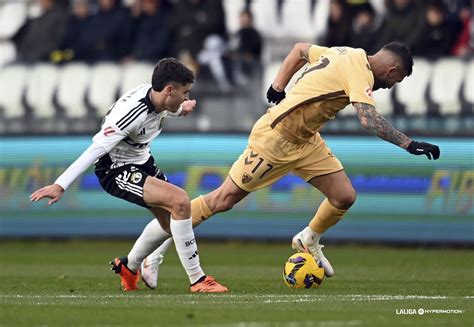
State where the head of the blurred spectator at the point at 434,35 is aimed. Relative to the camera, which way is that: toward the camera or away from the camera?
toward the camera

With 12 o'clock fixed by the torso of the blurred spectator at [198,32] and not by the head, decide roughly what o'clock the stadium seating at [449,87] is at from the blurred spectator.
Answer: The stadium seating is roughly at 10 o'clock from the blurred spectator.

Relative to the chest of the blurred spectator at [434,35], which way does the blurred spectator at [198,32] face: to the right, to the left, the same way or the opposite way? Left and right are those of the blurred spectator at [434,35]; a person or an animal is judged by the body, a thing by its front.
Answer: the same way

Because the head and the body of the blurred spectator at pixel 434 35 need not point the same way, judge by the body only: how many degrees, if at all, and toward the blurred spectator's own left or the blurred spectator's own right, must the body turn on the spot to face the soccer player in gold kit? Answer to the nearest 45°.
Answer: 0° — they already face them

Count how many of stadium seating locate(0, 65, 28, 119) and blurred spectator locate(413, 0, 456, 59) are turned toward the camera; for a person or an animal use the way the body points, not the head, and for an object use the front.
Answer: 2

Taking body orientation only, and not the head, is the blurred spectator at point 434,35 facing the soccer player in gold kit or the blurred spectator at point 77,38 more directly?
the soccer player in gold kit

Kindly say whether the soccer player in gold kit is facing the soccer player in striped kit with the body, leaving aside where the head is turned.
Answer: no

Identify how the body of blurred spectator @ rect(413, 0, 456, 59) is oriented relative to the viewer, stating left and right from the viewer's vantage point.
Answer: facing the viewer

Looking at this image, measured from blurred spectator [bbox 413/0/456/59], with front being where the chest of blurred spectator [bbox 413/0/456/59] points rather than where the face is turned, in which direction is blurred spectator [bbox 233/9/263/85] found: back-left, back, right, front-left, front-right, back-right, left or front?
right

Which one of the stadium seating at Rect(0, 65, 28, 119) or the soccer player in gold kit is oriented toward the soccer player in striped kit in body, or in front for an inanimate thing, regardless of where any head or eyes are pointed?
the stadium seating

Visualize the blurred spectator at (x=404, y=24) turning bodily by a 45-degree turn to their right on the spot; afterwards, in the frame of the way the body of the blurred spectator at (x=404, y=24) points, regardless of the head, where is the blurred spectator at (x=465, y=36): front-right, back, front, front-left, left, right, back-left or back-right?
back-left

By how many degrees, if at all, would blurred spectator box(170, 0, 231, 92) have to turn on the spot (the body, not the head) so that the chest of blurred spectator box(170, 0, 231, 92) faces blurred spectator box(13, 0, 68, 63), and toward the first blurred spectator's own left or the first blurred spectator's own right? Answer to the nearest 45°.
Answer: approximately 90° to the first blurred spectator's own right

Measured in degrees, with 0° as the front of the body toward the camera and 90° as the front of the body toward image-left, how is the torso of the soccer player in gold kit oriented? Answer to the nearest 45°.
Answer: approximately 270°

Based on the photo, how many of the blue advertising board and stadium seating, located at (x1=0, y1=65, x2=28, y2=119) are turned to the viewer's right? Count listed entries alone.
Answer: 0

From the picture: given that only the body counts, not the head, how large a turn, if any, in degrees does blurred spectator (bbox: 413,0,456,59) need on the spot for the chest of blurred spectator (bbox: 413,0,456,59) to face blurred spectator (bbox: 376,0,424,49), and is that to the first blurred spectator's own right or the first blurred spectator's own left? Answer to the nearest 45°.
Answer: approximately 90° to the first blurred spectator's own right

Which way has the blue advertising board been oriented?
toward the camera

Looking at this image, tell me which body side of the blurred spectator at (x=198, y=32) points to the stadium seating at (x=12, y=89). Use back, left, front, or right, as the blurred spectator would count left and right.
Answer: right

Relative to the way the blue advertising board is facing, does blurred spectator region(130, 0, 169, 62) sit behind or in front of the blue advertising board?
behind

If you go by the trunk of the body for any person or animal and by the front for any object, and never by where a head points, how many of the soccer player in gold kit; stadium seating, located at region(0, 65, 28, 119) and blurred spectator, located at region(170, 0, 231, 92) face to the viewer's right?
1

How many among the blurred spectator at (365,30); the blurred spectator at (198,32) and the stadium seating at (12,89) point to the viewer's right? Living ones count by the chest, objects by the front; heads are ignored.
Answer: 0

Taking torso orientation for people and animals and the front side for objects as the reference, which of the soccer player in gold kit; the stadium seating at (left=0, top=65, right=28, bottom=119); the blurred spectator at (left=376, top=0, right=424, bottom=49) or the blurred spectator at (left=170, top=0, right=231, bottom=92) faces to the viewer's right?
the soccer player in gold kit

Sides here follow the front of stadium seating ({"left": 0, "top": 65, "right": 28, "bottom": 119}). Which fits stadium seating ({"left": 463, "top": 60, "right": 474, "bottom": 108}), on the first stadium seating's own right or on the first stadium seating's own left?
on the first stadium seating's own left

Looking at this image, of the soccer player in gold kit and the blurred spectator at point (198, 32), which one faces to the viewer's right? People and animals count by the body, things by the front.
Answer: the soccer player in gold kit
